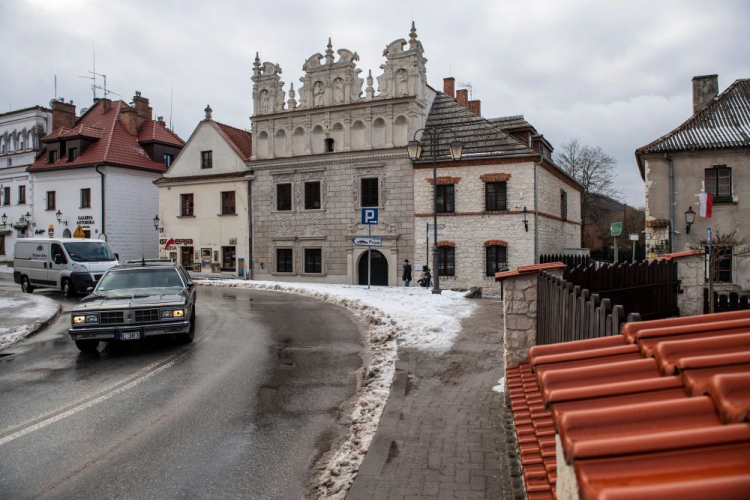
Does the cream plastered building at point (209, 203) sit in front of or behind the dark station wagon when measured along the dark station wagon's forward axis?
behind

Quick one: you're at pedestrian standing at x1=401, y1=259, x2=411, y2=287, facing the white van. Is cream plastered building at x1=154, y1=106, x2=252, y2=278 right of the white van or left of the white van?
right

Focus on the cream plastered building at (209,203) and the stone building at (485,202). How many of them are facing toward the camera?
2

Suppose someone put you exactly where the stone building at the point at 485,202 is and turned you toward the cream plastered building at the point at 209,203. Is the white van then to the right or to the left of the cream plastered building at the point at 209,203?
left

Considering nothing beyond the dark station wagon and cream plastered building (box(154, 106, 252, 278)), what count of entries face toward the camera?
2

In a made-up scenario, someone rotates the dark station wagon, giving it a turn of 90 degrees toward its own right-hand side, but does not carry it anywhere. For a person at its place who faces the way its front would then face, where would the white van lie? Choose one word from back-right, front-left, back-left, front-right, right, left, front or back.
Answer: right

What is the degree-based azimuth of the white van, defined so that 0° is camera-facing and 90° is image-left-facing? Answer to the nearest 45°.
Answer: approximately 315°

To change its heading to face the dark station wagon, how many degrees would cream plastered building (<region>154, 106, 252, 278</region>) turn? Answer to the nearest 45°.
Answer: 0° — it already faces it

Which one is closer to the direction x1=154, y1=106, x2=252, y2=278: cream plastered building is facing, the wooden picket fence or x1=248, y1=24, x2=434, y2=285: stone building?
the wooden picket fence
